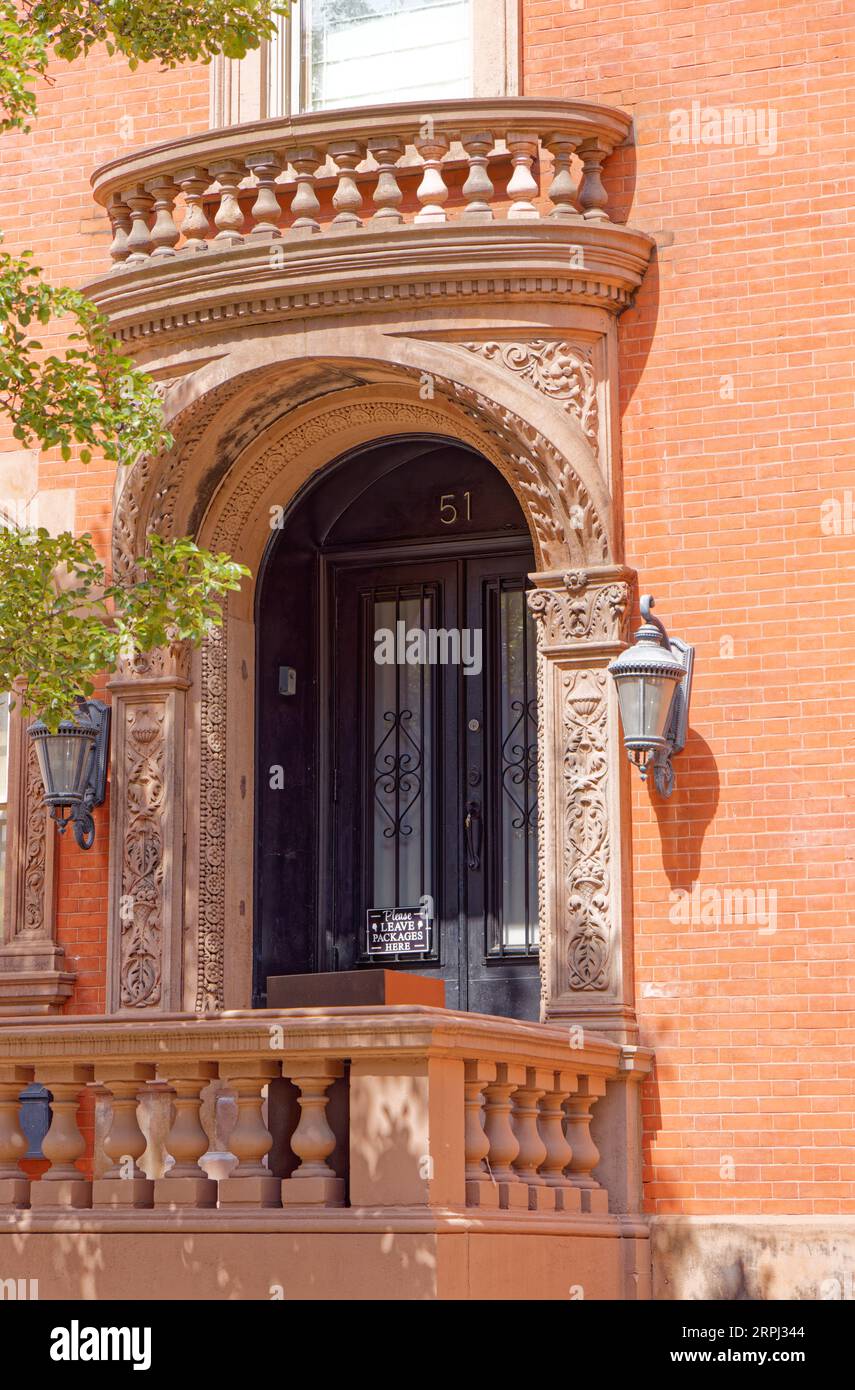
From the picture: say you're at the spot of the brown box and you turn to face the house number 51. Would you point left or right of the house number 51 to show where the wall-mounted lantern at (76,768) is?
left

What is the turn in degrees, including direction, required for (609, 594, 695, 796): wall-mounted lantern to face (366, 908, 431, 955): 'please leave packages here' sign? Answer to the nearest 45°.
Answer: approximately 90° to its right

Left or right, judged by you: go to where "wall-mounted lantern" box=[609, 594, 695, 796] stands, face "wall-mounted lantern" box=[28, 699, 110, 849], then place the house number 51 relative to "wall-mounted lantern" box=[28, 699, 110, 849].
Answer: right

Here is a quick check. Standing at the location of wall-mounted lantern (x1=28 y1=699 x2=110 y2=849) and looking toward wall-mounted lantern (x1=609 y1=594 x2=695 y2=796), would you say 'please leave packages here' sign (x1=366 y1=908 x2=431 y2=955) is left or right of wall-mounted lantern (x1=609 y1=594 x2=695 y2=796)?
left

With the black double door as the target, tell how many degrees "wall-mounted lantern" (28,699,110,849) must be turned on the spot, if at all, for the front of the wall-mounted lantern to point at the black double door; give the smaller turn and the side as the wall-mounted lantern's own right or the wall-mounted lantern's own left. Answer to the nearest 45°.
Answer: approximately 135° to the wall-mounted lantern's own left

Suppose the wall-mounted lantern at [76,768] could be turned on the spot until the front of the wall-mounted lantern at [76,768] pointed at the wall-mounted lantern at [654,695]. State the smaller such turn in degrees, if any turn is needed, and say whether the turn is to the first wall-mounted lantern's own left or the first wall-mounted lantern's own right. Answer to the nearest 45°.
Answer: approximately 90° to the first wall-mounted lantern's own left

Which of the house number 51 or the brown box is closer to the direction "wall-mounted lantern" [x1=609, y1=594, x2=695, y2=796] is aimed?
the brown box

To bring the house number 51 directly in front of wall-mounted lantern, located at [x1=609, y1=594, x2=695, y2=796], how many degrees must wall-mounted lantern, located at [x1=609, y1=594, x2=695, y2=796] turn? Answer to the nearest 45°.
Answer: approximately 90° to its right

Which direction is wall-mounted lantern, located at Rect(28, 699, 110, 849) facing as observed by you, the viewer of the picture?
facing the viewer and to the left of the viewer

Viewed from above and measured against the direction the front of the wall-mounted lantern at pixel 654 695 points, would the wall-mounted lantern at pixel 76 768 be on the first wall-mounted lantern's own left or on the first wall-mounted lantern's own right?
on the first wall-mounted lantern's own right

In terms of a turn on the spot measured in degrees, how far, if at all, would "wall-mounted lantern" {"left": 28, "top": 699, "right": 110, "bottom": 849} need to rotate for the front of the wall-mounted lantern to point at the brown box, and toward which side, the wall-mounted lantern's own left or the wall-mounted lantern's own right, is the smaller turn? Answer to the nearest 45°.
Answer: approximately 45° to the wall-mounted lantern's own left

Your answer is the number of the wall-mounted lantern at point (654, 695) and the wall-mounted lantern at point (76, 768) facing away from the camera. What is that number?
0

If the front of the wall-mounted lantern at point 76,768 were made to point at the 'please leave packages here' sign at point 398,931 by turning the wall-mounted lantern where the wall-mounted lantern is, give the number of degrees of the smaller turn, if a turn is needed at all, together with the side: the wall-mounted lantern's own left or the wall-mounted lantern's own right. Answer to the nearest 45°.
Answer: approximately 135° to the wall-mounted lantern's own left
